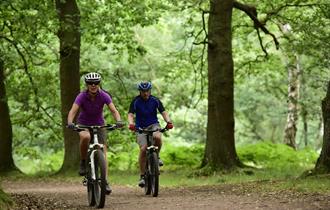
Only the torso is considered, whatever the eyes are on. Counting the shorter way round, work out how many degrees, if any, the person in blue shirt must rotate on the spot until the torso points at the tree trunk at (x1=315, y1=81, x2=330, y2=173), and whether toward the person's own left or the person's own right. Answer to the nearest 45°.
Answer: approximately 90° to the person's own left

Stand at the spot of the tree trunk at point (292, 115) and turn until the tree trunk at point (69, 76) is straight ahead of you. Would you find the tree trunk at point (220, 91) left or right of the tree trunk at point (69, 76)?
left

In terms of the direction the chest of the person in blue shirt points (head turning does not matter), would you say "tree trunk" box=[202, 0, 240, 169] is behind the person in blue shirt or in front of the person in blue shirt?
behind

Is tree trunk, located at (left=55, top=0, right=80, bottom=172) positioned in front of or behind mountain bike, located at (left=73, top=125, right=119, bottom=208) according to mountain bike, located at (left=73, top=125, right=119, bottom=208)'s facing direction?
behind

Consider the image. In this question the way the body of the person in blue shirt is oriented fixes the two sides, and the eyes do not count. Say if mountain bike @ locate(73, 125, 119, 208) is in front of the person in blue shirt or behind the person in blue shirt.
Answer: in front

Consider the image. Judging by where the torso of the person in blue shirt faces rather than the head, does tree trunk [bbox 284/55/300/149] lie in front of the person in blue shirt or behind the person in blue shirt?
behind

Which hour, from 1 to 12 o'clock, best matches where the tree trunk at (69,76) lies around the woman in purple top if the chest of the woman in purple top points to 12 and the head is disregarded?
The tree trunk is roughly at 6 o'clock from the woman in purple top.

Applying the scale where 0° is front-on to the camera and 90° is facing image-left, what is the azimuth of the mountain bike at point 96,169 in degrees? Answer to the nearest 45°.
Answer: approximately 0°
